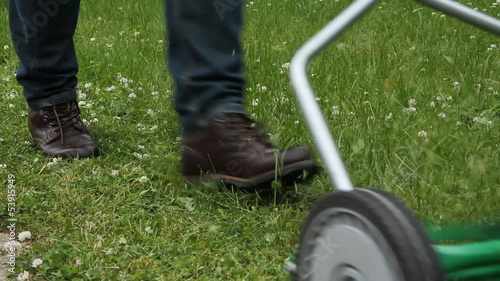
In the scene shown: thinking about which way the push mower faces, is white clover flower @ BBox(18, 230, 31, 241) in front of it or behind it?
behind

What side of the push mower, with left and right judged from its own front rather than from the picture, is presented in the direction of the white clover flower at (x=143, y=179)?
back

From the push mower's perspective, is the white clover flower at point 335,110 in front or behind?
behind

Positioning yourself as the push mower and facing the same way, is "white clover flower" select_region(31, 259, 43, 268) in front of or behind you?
behind

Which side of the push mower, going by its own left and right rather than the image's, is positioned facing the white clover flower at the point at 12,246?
back

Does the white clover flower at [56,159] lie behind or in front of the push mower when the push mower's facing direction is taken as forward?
behind

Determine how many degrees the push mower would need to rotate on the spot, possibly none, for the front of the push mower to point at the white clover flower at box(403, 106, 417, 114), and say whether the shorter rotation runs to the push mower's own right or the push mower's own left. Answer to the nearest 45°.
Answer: approximately 135° to the push mower's own left
